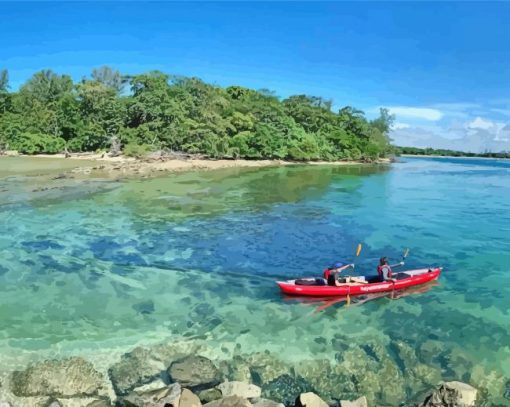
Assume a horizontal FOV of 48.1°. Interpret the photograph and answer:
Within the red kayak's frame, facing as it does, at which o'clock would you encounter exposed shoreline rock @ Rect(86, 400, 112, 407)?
The exposed shoreline rock is roughly at 4 o'clock from the red kayak.

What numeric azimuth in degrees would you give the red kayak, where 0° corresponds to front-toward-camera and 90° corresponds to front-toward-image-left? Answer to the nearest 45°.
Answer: approximately 270°

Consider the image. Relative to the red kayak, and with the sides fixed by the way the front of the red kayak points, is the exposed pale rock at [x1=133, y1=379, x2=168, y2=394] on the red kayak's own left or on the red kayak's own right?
on the red kayak's own right

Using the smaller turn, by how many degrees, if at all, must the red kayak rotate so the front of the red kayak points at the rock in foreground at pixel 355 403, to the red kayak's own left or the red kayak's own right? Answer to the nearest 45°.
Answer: approximately 90° to the red kayak's own right
